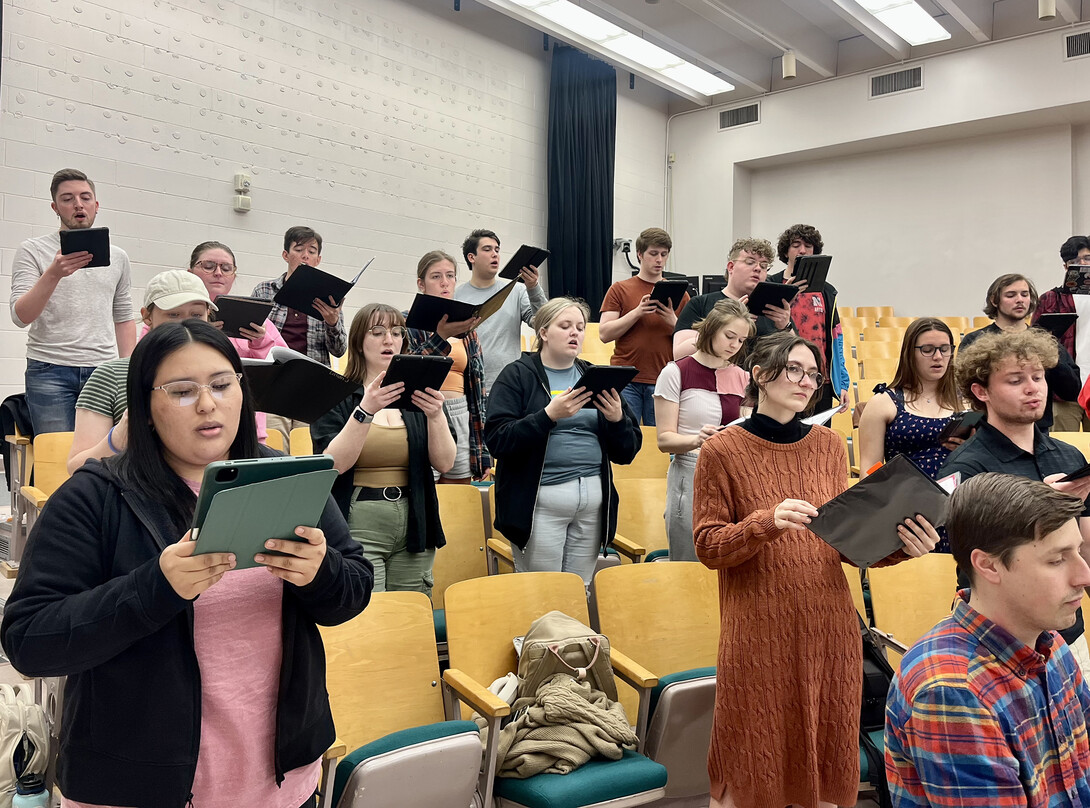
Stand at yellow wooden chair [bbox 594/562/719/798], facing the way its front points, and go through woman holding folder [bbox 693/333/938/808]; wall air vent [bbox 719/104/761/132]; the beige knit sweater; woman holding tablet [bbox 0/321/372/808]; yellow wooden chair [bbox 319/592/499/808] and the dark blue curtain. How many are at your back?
2

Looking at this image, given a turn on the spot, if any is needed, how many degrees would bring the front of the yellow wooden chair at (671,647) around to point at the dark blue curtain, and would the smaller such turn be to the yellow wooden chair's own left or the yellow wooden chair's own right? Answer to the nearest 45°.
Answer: approximately 180°

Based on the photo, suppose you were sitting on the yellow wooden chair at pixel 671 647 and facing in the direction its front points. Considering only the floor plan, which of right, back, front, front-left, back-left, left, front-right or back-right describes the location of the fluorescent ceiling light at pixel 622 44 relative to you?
back

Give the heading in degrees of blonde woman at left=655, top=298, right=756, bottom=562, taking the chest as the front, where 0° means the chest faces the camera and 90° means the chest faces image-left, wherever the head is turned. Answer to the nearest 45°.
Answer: approximately 315°

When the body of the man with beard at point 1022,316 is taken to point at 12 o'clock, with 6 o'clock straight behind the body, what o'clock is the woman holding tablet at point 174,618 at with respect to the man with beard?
The woman holding tablet is roughly at 2 o'clock from the man with beard.
